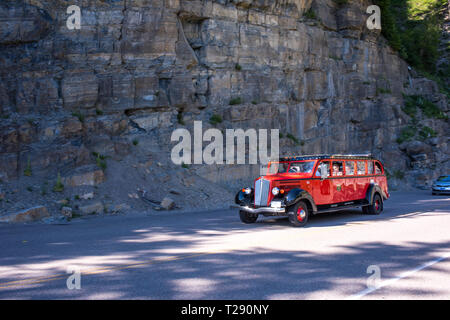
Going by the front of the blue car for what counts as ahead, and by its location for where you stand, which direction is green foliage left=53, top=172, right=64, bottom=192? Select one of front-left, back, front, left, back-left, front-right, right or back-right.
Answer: front

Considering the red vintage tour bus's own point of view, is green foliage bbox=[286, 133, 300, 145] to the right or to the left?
on its right

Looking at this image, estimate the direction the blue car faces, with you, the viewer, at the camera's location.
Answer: facing the viewer and to the left of the viewer

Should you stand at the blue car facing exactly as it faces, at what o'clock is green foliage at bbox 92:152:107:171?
The green foliage is roughly at 12 o'clock from the blue car.

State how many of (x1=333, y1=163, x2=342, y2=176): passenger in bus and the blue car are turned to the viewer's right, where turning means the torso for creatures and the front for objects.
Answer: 0

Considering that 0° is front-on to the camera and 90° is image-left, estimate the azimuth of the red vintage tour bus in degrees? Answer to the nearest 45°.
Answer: approximately 45°

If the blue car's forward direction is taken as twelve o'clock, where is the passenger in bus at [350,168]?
The passenger in bus is roughly at 11 o'clock from the blue car.
